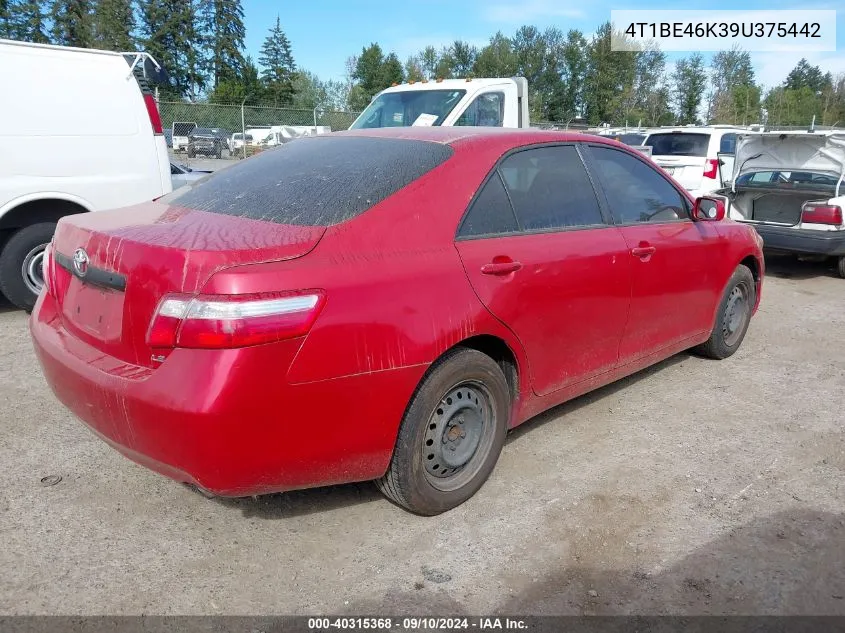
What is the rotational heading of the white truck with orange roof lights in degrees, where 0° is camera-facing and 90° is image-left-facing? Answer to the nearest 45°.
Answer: approximately 45°

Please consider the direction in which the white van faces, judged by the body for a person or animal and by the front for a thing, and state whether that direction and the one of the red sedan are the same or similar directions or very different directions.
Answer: very different directions

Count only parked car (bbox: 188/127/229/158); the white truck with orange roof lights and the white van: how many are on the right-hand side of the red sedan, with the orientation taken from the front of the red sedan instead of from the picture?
0

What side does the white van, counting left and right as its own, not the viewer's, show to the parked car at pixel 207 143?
right

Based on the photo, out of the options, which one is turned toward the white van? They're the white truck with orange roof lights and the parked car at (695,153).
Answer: the white truck with orange roof lights

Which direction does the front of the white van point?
to the viewer's left

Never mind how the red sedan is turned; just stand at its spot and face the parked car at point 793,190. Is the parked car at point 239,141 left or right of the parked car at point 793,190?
left

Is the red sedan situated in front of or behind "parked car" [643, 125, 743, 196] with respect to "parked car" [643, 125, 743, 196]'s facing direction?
behind

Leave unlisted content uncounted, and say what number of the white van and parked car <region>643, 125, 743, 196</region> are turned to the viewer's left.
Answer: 1

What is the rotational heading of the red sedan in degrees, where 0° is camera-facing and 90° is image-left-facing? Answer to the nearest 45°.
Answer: approximately 225°

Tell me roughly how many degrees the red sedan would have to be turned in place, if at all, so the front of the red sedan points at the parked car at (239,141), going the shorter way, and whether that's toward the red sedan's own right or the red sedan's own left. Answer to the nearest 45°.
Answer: approximately 45° to the red sedan's own left

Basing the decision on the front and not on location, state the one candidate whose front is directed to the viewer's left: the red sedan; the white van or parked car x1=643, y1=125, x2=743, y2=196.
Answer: the white van

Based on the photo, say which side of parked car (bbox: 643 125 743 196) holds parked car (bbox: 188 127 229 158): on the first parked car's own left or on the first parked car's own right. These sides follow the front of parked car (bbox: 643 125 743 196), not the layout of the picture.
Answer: on the first parked car's own left
